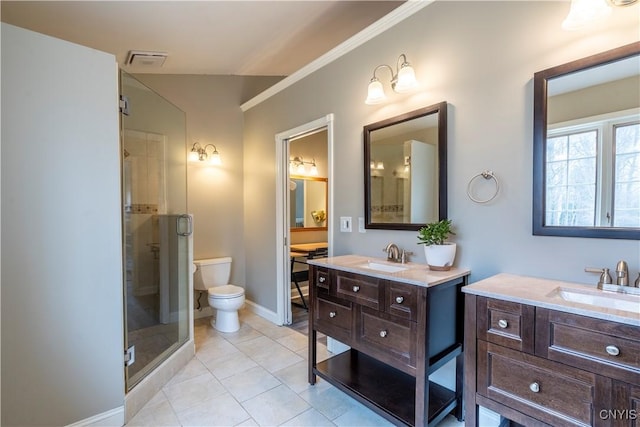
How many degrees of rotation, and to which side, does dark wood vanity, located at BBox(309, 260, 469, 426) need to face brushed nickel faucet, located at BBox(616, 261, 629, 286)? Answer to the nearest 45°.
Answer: approximately 135° to its left

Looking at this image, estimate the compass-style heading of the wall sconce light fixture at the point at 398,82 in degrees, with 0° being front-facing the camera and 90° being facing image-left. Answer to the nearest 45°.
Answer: approximately 45°

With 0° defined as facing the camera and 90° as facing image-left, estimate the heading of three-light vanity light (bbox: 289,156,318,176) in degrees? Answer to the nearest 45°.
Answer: approximately 315°

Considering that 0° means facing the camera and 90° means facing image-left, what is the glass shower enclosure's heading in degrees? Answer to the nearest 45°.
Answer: approximately 315°

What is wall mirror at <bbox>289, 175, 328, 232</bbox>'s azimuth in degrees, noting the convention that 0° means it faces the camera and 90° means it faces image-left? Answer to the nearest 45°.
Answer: approximately 315°

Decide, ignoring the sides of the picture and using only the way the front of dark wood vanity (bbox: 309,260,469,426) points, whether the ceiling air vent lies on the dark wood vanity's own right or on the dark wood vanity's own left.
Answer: on the dark wood vanity's own right
